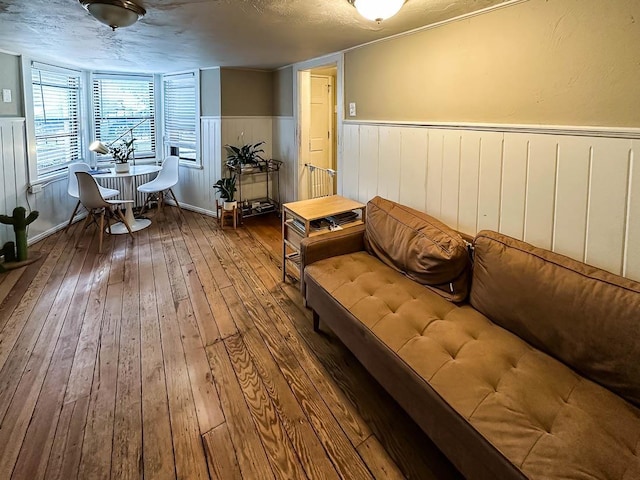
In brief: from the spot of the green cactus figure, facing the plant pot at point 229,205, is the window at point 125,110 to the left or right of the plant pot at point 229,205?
left

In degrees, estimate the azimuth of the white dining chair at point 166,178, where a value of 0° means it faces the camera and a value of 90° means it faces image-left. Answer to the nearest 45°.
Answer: approximately 45°

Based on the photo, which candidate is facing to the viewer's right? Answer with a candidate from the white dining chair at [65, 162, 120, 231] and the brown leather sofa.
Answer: the white dining chair

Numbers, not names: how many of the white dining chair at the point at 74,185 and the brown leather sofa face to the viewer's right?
1

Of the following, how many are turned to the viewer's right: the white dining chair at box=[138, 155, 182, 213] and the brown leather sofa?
0

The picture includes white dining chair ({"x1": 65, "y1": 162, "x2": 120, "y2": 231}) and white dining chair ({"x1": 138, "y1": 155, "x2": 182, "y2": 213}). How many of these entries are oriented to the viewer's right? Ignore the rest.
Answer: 1

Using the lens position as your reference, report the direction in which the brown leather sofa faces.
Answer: facing the viewer and to the left of the viewer

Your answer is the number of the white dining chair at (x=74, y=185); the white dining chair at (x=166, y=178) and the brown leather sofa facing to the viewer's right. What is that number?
1

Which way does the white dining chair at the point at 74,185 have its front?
to the viewer's right

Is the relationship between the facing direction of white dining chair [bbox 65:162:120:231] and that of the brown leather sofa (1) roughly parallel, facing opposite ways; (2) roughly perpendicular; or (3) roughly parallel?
roughly parallel, facing opposite ways

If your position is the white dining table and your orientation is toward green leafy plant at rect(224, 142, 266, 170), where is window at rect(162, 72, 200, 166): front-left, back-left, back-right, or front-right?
front-left
